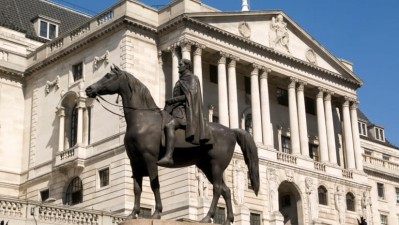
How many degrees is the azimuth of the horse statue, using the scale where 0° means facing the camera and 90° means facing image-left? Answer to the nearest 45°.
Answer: approximately 90°
